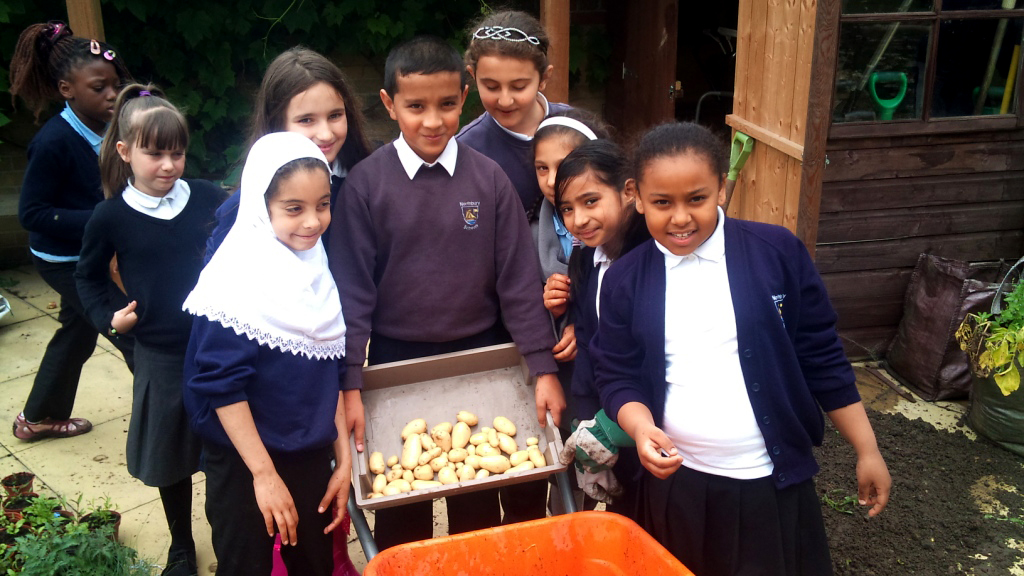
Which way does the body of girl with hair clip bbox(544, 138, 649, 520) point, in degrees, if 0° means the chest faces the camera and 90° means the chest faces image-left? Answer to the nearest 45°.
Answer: approximately 45°

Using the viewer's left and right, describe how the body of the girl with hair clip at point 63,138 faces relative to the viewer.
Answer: facing to the right of the viewer

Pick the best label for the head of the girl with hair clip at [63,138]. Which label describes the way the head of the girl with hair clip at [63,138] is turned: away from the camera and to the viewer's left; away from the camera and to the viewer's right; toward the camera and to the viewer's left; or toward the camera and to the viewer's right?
toward the camera and to the viewer's right
